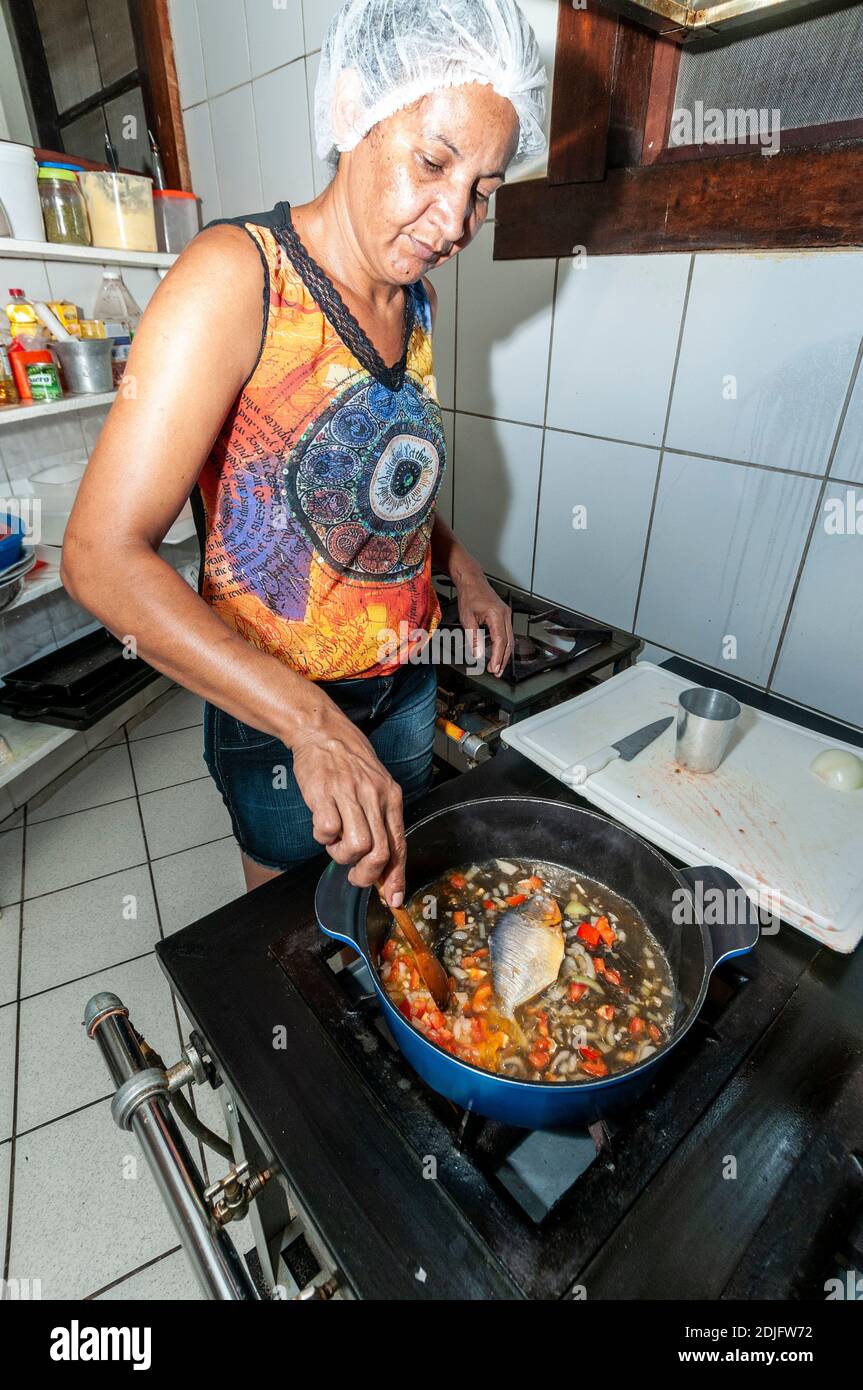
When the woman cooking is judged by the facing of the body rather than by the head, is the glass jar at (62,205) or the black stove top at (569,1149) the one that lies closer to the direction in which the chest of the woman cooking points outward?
the black stove top

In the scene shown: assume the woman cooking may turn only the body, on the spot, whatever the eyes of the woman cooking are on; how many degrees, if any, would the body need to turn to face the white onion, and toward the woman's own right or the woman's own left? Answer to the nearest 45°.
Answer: approximately 45° to the woman's own left

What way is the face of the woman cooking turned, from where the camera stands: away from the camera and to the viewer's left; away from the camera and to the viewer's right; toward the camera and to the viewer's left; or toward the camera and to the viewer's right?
toward the camera and to the viewer's right

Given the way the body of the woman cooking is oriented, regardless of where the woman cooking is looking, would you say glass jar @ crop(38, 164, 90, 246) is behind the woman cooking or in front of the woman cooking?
behind

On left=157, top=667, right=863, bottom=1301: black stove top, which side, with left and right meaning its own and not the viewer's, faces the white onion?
back

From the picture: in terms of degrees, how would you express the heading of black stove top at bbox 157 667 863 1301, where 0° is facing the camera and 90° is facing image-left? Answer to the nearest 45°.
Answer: approximately 45°

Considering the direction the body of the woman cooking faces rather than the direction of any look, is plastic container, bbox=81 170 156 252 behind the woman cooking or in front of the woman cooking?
behind
